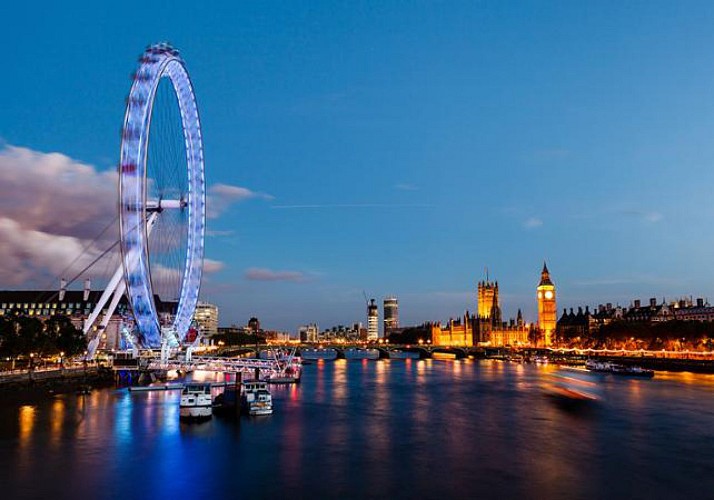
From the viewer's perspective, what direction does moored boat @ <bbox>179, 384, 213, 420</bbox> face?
away from the camera
